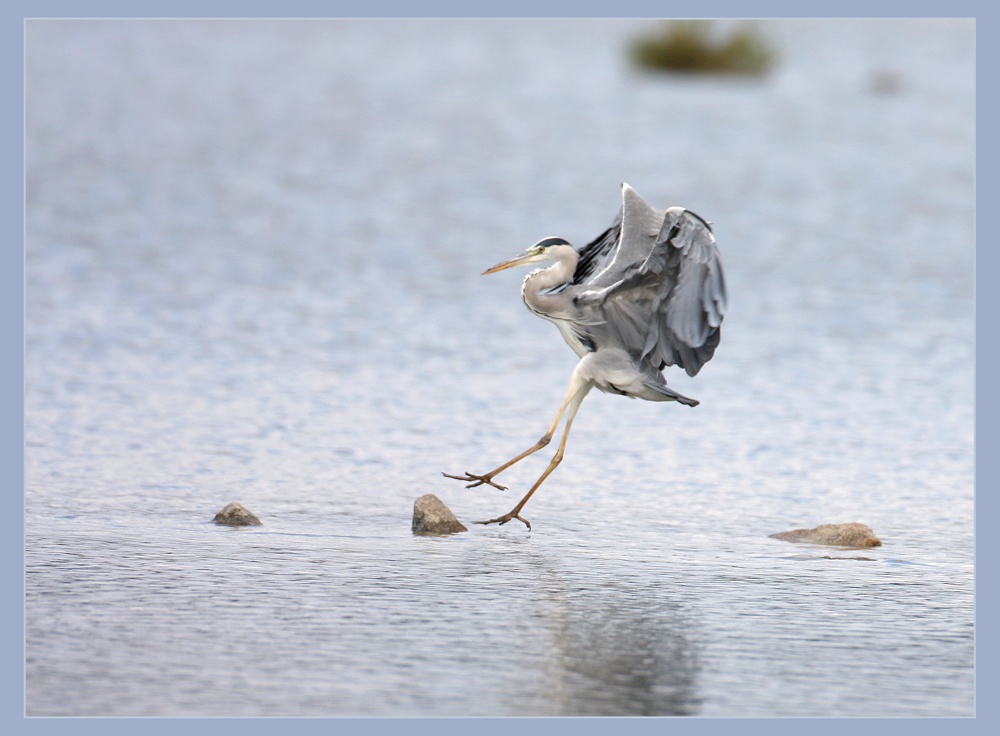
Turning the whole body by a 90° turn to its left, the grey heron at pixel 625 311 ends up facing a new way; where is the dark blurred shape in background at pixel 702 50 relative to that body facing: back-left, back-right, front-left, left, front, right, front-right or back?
back

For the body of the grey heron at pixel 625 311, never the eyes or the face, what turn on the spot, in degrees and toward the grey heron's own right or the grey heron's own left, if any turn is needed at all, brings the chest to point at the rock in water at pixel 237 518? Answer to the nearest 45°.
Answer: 0° — it already faces it

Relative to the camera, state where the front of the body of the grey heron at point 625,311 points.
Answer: to the viewer's left
